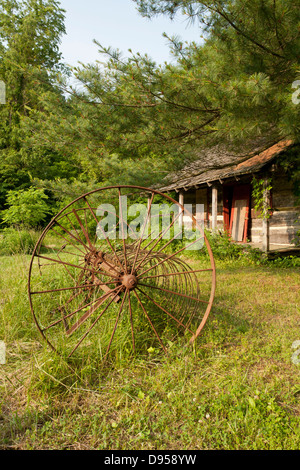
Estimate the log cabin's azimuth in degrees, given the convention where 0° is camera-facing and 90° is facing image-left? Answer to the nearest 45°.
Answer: approximately 45°

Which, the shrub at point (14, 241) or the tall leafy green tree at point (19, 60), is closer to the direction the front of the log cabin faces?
the shrub

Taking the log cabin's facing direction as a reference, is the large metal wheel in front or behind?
in front

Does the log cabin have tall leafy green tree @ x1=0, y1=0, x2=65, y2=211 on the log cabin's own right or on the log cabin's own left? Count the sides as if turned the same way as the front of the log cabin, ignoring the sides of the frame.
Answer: on the log cabin's own right

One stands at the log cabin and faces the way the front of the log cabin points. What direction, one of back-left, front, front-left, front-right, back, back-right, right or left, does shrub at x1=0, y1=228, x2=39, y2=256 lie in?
front-right

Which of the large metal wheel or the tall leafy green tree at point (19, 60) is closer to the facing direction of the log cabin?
the large metal wheel
